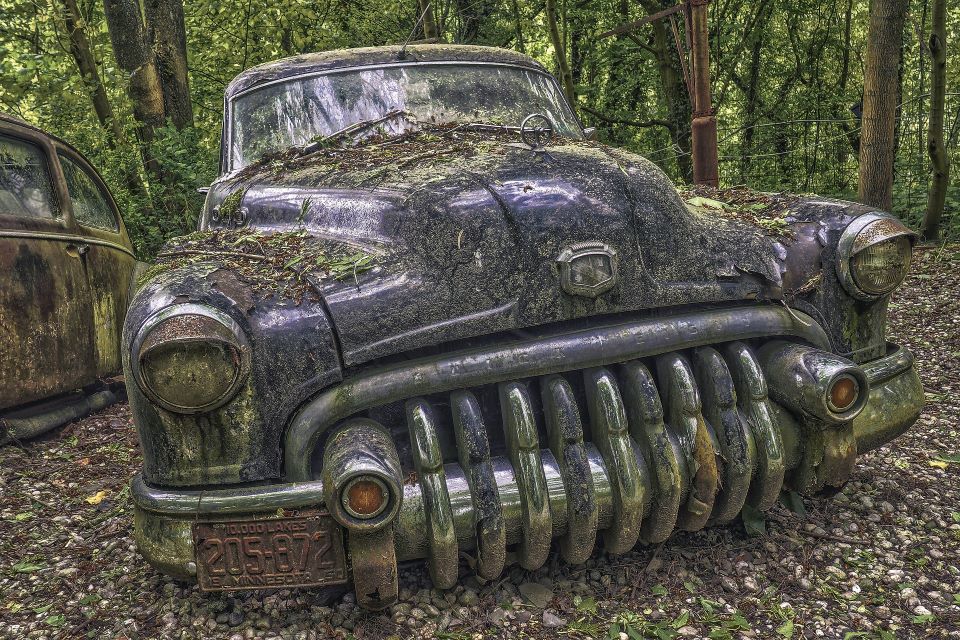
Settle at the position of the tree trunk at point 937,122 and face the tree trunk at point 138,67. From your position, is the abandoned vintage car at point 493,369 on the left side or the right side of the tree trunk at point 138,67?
left

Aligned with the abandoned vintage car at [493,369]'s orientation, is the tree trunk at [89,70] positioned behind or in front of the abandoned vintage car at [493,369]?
behind

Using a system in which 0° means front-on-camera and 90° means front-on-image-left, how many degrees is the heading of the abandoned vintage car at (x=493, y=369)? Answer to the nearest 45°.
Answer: approximately 315°

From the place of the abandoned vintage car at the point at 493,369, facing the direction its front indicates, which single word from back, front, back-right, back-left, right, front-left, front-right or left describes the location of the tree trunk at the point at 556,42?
back-left

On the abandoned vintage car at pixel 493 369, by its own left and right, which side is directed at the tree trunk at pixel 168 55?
back

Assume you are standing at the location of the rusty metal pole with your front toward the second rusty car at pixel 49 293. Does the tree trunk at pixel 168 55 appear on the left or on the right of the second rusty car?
right

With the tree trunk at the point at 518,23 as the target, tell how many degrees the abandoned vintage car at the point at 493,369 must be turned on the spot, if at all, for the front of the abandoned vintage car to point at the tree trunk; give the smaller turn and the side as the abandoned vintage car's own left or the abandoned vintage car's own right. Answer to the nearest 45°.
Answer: approximately 135° to the abandoned vintage car's own left

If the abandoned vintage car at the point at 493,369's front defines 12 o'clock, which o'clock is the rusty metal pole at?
The rusty metal pole is roughly at 8 o'clock from the abandoned vintage car.
